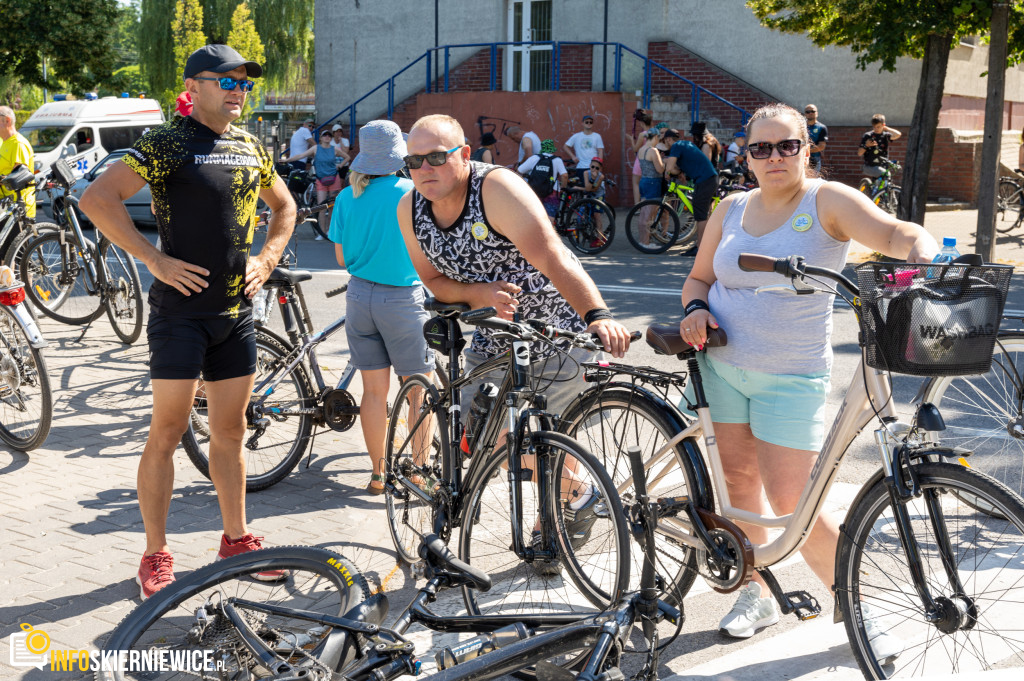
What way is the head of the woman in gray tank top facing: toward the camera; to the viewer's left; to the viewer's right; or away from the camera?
toward the camera

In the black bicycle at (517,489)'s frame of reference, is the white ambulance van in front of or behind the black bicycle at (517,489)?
behind

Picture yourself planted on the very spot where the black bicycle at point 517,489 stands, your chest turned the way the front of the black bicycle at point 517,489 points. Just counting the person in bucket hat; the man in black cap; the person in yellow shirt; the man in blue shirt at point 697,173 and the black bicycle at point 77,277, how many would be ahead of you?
0

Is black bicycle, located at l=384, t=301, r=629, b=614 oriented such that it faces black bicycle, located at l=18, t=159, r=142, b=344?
no

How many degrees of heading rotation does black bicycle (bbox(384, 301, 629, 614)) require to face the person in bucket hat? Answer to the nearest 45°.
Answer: approximately 135° to its left

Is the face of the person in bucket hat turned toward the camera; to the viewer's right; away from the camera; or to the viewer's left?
away from the camera

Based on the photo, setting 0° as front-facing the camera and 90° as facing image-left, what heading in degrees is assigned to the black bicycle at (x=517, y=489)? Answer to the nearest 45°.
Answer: approximately 315°

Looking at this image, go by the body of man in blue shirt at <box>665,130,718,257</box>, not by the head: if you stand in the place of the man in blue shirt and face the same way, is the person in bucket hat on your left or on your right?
on your left

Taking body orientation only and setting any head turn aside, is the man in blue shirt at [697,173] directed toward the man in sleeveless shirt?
no

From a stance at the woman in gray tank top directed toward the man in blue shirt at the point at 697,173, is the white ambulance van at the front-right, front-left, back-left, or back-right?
front-left

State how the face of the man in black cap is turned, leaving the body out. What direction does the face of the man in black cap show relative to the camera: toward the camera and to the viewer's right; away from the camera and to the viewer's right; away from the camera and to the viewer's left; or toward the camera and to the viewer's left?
toward the camera and to the viewer's right

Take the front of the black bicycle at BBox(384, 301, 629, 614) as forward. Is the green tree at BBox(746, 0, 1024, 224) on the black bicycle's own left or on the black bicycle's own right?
on the black bicycle's own left

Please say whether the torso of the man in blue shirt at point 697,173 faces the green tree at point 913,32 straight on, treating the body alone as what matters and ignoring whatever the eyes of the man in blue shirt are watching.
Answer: no

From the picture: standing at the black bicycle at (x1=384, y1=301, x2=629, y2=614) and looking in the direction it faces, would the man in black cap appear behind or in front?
behind
